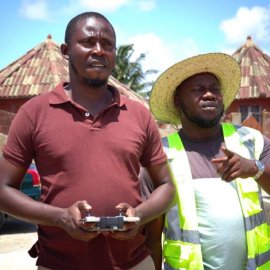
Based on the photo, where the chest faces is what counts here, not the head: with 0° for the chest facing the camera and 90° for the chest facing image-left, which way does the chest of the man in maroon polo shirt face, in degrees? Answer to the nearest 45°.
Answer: approximately 0°

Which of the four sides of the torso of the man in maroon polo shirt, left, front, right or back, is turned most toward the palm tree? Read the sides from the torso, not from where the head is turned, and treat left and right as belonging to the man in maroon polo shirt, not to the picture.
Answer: back

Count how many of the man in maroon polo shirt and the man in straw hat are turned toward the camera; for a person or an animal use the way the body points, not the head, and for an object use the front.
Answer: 2

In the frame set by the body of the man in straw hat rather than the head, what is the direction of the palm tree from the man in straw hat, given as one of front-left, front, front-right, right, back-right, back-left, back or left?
back

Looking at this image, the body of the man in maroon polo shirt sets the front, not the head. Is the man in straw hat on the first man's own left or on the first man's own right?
on the first man's own left

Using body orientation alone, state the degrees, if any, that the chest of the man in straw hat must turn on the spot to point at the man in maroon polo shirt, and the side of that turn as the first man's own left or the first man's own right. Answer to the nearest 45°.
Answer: approximately 45° to the first man's own right

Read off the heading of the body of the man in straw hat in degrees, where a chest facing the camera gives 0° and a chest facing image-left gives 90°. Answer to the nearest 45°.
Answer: approximately 0°
